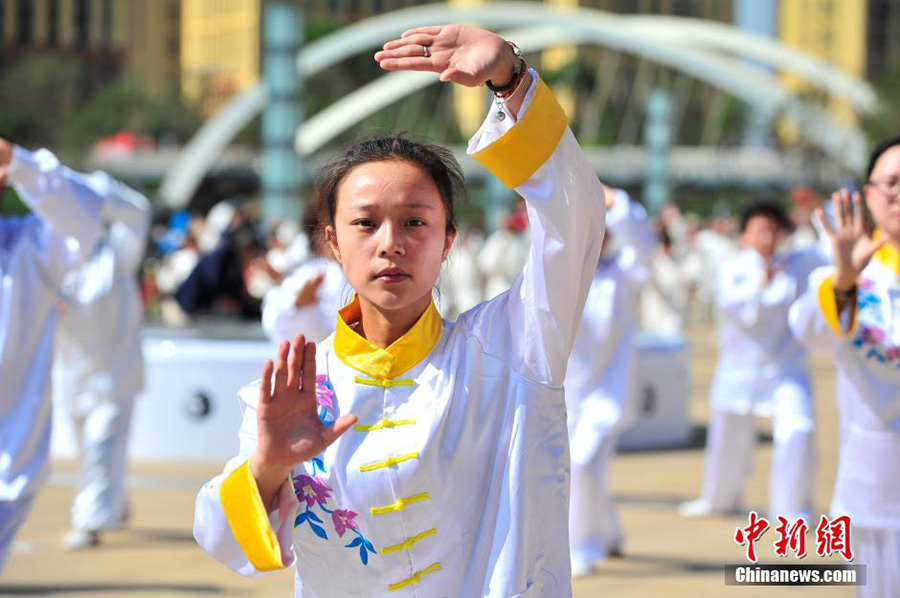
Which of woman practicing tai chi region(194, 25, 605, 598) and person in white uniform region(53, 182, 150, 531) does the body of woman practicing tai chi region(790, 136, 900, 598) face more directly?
the woman practicing tai chi

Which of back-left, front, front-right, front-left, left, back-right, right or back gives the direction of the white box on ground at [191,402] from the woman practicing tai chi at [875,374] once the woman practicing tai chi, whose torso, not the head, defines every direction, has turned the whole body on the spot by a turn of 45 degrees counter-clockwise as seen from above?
back

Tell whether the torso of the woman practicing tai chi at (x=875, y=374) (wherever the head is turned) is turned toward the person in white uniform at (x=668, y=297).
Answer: no

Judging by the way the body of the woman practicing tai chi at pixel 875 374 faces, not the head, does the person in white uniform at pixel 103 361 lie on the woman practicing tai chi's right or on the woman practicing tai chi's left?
on the woman practicing tai chi's right

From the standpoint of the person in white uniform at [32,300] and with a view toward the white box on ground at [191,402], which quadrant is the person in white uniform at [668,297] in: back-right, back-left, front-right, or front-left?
front-right

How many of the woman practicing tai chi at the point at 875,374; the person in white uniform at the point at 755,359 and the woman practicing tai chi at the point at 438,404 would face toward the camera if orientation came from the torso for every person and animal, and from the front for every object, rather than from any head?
3

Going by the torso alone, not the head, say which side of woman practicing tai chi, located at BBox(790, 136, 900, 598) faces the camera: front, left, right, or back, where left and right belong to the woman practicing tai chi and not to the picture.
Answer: front

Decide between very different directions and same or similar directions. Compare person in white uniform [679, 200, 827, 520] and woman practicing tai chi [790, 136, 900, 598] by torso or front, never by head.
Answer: same or similar directions

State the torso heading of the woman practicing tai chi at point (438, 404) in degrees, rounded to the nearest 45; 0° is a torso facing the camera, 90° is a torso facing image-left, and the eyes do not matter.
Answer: approximately 0°

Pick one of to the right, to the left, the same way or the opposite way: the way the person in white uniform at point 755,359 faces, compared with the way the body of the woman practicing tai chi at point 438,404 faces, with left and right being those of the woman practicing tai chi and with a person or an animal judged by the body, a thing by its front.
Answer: the same way

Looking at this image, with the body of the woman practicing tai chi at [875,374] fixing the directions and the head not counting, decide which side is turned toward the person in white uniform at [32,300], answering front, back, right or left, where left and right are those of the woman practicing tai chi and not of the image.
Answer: right

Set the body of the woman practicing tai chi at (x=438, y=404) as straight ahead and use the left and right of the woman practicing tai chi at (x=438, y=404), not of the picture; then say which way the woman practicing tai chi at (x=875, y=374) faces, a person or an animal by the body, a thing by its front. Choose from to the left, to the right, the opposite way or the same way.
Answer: the same way
